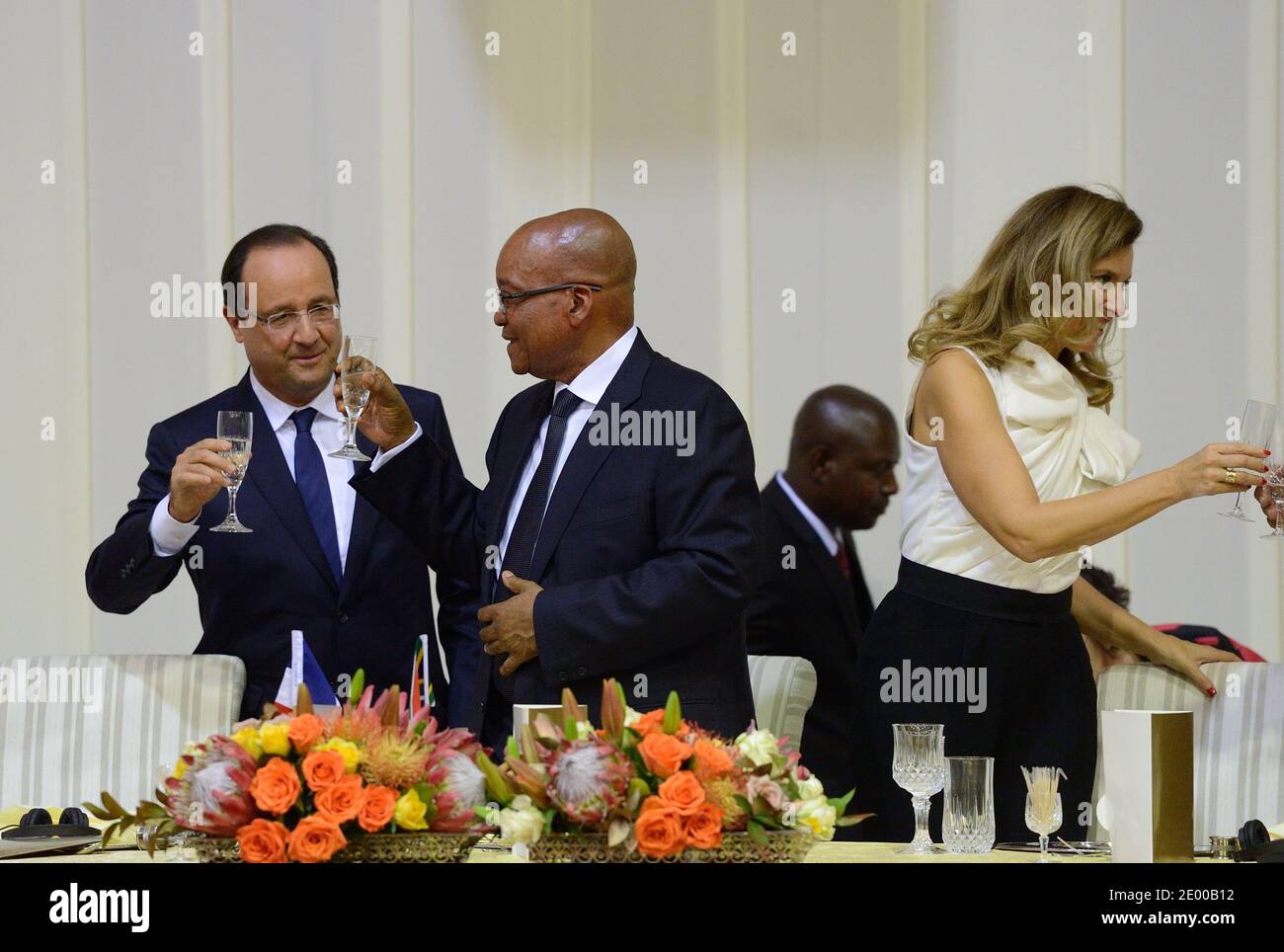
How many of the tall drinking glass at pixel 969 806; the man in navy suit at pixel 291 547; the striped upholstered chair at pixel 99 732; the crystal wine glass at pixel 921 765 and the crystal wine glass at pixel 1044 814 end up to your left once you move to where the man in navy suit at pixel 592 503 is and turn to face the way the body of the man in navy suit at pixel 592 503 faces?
3

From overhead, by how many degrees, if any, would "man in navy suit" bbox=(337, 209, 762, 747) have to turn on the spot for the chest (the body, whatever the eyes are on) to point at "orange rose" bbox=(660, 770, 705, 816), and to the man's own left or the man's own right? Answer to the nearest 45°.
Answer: approximately 45° to the man's own left

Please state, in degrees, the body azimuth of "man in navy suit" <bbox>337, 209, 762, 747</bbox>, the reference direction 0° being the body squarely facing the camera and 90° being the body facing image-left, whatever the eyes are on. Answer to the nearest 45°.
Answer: approximately 45°

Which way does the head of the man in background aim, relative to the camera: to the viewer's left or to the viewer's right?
to the viewer's right

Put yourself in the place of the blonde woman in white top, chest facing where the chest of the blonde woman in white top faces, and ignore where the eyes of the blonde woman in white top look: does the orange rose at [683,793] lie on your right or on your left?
on your right

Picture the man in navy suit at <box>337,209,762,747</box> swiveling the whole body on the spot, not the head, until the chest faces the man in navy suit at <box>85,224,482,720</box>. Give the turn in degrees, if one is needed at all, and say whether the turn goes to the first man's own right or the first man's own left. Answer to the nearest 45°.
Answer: approximately 90° to the first man's own right

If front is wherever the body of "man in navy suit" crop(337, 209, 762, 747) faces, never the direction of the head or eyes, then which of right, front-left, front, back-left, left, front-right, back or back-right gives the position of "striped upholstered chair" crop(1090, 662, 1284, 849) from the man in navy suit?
back-left

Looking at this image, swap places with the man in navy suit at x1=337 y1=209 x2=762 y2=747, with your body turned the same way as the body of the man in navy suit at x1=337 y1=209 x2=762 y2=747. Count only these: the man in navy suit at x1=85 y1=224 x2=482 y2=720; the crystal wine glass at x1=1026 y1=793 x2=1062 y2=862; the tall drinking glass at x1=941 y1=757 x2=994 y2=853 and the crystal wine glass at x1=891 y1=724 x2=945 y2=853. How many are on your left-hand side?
3

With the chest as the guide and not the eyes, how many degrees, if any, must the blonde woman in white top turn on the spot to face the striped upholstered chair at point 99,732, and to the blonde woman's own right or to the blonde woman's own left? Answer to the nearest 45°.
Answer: approximately 135° to the blonde woman's own right

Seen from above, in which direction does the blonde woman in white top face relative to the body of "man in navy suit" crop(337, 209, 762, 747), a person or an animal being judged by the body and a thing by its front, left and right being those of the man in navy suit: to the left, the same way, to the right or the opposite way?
to the left

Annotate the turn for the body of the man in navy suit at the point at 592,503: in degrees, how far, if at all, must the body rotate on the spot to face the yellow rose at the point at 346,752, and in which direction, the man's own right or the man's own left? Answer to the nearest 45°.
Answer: approximately 45° to the man's own left

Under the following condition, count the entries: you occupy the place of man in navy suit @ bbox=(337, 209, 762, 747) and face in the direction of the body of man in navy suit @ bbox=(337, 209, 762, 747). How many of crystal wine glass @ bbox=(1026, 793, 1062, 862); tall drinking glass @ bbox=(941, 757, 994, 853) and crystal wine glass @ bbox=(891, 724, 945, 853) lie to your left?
3

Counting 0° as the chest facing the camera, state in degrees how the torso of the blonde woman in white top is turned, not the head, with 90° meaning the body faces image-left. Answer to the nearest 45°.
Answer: approximately 315°

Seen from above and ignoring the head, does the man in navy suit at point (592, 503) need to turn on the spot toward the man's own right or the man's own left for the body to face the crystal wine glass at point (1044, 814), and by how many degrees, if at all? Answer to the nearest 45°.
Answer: approximately 90° to the man's own left
